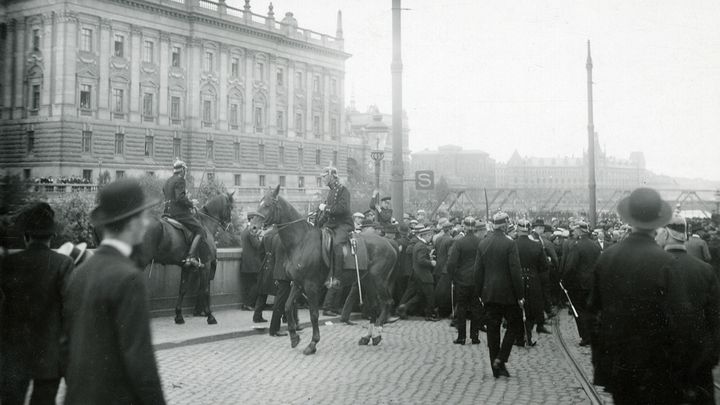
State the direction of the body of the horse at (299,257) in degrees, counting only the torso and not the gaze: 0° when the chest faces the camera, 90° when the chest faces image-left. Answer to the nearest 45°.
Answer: approximately 45°

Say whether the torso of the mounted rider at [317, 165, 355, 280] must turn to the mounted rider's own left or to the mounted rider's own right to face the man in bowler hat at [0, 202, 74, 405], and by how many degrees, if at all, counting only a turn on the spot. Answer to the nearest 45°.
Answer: approximately 45° to the mounted rider's own left

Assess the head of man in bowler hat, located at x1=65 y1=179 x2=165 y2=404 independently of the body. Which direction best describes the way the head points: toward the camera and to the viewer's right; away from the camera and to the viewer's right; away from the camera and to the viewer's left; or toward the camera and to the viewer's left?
away from the camera and to the viewer's right

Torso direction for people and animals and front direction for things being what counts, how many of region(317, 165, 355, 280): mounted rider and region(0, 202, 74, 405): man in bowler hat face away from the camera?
1

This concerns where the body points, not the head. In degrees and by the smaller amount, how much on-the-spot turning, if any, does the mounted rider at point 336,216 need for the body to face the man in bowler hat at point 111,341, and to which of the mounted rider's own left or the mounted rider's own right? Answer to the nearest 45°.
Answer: approximately 45° to the mounted rider's own left

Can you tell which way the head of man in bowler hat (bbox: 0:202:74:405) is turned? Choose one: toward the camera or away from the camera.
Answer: away from the camera

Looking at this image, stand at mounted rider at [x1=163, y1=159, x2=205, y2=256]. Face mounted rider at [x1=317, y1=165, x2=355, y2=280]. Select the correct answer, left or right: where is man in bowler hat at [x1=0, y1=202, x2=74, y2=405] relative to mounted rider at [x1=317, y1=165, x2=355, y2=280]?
right

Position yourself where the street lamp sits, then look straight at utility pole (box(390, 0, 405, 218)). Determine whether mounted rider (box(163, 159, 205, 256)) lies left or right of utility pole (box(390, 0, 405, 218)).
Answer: right

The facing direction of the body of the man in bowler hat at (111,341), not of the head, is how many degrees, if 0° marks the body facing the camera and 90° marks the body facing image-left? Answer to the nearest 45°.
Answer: approximately 225°

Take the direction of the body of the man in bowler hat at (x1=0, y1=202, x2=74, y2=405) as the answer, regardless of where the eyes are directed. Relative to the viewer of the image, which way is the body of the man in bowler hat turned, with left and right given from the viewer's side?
facing away from the viewer
